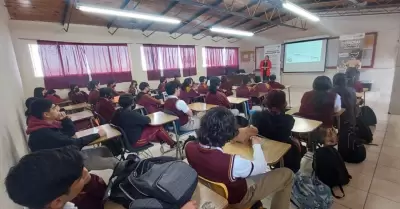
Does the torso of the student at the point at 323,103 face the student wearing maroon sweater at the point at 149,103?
no

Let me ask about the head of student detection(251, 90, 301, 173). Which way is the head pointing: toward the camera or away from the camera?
away from the camera

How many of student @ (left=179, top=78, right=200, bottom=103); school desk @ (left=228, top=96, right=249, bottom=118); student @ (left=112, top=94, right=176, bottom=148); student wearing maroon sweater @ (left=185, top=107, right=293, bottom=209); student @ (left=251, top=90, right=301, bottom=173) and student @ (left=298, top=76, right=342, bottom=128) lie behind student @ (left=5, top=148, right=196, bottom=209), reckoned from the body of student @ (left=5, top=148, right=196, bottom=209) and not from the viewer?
0

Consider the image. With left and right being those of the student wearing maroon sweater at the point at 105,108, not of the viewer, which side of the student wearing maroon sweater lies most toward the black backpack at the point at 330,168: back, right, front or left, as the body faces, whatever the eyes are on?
right

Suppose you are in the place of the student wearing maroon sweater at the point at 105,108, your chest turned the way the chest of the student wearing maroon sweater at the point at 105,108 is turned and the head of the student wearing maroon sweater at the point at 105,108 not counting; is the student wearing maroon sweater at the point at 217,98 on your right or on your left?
on your right

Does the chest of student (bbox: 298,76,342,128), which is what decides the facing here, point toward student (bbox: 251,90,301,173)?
no

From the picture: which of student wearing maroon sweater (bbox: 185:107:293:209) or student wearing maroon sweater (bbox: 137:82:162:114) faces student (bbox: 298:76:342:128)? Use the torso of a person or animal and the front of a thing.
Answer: student wearing maroon sweater (bbox: 185:107:293:209)

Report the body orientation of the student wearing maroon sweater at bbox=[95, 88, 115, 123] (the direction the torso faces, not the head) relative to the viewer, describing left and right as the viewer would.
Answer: facing away from the viewer and to the right of the viewer

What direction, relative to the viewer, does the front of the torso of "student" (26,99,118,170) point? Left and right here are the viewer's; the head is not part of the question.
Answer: facing to the right of the viewer

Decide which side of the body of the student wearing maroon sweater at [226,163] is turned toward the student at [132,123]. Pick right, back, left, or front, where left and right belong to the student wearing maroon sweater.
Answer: left

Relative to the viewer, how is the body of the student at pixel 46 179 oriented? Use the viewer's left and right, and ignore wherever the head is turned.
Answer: facing away from the viewer and to the right of the viewer

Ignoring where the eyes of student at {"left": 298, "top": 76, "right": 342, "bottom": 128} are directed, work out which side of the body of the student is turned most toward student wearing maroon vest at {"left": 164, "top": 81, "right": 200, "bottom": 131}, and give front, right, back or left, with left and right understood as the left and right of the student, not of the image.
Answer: left

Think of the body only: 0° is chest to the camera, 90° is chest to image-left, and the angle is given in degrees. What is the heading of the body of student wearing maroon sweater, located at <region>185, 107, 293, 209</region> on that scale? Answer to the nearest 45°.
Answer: approximately 225°

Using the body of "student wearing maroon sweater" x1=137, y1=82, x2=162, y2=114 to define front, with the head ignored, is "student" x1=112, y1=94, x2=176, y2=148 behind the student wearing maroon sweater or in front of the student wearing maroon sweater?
behind

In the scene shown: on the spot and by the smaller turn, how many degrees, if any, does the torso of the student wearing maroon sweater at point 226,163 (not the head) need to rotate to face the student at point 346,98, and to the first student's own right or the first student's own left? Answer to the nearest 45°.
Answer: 0° — they already face them

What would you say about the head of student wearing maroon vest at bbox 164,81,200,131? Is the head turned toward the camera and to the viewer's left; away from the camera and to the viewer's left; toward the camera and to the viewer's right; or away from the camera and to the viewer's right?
away from the camera and to the viewer's right

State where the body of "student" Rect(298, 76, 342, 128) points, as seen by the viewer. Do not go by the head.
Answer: away from the camera

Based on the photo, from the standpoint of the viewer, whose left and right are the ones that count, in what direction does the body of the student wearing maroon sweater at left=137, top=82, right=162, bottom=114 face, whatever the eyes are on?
facing away from the viewer and to the right of the viewer
